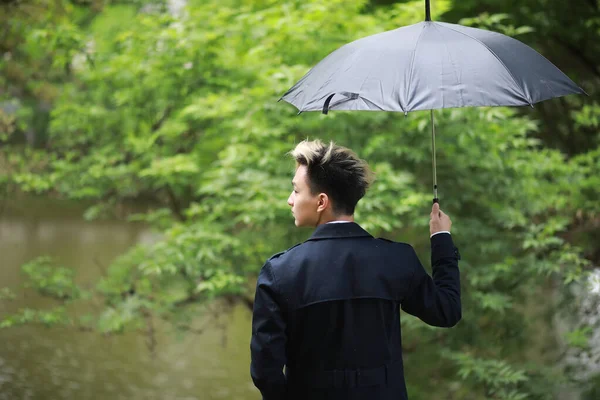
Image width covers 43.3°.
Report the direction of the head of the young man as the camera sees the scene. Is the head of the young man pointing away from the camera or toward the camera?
away from the camera

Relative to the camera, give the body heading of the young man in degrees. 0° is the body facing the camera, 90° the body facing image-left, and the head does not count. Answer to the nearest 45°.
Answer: approximately 180°
